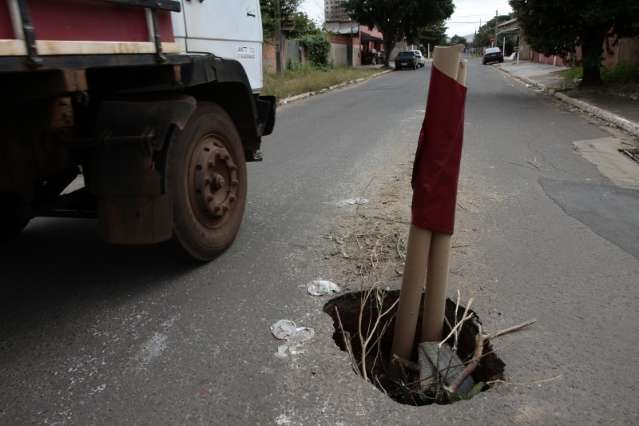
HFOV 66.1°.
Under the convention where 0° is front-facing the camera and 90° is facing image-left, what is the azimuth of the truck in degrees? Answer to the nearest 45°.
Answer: approximately 225°

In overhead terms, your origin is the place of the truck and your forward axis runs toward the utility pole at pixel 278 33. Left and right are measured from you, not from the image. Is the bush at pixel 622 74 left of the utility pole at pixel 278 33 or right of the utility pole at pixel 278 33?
right

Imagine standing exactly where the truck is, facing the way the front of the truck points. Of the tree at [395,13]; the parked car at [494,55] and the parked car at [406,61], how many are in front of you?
3

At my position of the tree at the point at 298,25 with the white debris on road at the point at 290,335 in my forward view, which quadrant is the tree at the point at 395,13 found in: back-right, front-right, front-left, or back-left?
back-left

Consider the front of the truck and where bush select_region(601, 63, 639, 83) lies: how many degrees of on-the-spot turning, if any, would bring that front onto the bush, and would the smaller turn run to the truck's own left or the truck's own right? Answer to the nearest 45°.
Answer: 0° — it already faces it
